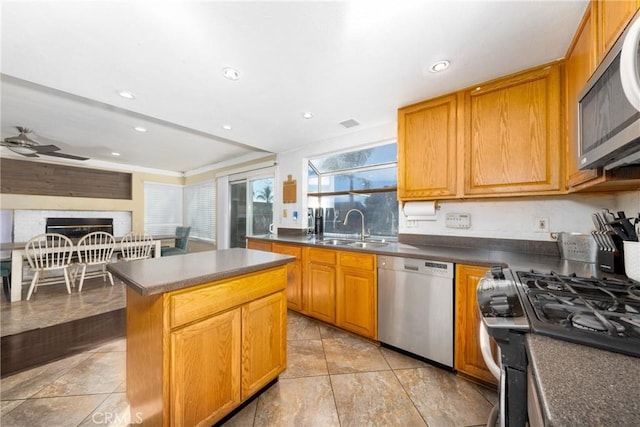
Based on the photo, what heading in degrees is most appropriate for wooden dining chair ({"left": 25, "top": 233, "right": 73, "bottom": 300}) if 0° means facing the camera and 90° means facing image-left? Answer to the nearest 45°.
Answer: approximately 180°

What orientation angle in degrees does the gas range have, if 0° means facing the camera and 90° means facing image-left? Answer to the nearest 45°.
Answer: approximately 90°

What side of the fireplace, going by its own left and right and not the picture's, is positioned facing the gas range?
front

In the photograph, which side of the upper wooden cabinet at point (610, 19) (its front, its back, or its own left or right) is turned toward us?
left

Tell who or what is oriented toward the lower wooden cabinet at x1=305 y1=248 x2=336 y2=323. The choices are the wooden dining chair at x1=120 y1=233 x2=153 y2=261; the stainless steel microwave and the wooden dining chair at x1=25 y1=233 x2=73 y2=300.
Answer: the stainless steel microwave

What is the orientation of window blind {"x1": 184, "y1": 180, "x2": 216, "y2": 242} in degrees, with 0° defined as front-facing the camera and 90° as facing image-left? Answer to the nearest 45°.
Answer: approximately 45°

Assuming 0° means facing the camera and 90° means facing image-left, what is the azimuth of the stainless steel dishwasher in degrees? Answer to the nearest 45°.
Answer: approximately 45°

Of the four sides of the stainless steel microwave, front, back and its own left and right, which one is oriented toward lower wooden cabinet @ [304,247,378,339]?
front

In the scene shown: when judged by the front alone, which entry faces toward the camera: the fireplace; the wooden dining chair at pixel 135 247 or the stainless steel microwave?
the fireplace

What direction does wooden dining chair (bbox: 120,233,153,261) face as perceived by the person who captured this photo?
facing away from the viewer

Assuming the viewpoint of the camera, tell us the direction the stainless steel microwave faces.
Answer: facing to the left of the viewer

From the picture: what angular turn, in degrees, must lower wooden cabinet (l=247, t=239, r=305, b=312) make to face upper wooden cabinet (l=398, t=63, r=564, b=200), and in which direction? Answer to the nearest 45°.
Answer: approximately 90° to its left

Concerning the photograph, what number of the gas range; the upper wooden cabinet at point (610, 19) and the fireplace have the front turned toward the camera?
1

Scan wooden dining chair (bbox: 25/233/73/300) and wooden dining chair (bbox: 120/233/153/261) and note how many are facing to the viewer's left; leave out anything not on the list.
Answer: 0

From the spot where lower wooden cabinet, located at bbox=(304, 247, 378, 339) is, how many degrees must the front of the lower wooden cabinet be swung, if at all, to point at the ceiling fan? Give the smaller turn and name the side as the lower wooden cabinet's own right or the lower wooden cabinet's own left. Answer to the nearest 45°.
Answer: approximately 45° to the lower wooden cabinet's own right
